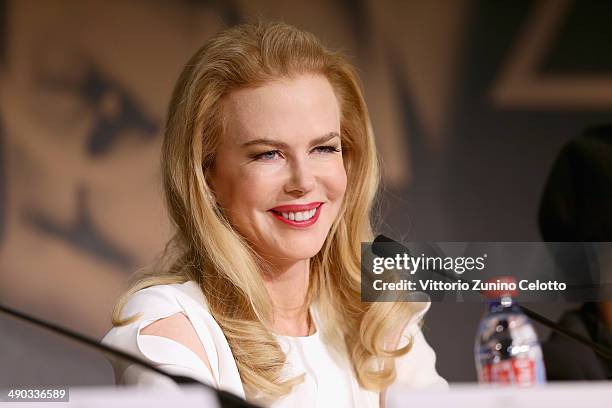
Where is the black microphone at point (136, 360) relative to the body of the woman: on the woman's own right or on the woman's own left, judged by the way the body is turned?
on the woman's own right

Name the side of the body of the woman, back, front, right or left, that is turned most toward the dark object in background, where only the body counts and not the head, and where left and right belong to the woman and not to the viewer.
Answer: left

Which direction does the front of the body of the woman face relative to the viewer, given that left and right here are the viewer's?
facing the viewer and to the right of the viewer

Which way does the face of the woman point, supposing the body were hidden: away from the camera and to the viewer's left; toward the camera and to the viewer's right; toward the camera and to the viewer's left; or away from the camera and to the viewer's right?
toward the camera and to the viewer's right

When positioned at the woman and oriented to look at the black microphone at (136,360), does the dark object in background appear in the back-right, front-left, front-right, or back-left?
back-left

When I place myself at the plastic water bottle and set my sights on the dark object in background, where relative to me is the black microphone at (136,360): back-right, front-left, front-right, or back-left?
back-left
